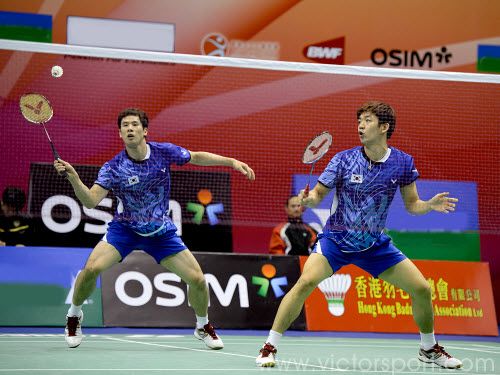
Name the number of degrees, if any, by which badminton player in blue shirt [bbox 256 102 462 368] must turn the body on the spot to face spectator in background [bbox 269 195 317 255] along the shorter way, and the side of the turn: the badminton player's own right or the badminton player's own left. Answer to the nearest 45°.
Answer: approximately 180°

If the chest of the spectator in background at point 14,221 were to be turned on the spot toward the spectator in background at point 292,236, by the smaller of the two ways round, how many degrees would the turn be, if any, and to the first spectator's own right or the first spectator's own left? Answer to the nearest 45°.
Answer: approximately 135° to the first spectator's own left

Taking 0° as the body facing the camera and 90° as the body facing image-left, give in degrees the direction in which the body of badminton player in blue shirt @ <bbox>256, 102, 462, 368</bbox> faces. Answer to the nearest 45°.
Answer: approximately 0°

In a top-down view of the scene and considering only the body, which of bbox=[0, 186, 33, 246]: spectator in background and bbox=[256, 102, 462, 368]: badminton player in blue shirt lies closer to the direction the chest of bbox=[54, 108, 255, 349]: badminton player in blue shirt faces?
the badminton player in blue shirt

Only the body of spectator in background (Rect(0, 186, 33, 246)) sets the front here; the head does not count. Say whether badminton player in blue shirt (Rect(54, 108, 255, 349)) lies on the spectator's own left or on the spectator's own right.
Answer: on the spectator's own left

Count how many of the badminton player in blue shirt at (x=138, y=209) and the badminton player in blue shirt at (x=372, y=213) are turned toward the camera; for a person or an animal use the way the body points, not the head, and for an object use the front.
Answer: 2
